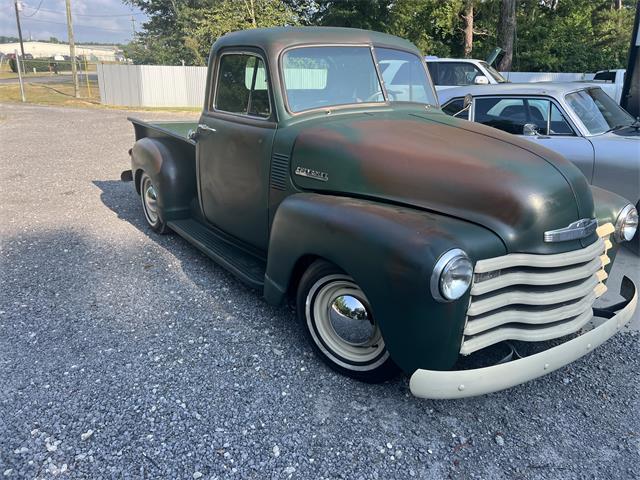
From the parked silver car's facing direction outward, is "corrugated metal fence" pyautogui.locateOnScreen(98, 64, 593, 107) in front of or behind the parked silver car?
behind

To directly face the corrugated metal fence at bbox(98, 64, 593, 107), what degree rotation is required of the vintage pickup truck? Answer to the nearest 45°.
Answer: approximately 180°

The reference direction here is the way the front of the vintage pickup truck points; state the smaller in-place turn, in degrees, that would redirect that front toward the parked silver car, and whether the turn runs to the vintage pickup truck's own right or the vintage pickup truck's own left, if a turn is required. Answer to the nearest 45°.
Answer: approximately 90° to the vintage pickup truck's own left

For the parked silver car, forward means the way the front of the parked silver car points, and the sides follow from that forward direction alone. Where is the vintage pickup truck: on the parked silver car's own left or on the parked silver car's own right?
on the parked silver car's own right

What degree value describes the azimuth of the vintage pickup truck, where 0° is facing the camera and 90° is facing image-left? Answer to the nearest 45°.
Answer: approximately 315°

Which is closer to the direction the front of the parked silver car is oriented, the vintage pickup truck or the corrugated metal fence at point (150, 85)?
the vintage pickup truck
